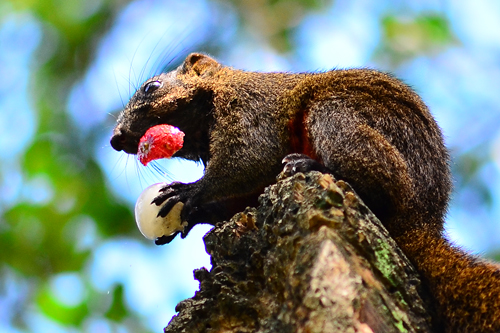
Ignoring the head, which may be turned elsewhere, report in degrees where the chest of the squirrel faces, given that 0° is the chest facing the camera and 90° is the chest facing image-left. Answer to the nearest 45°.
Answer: approximately 90°
